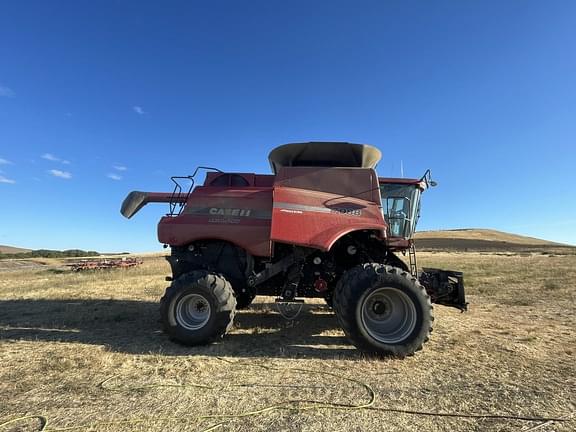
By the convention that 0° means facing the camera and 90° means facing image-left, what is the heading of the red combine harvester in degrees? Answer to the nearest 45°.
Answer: approximately 270°
